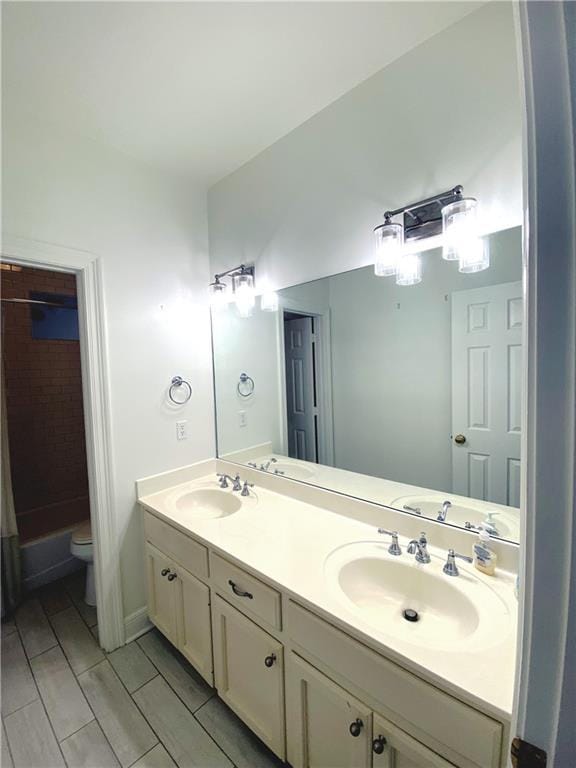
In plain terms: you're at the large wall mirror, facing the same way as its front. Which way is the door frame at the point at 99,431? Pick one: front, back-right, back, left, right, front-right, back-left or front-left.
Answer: front-right

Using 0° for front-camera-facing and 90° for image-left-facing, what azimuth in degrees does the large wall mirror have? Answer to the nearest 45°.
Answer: approximately 45°

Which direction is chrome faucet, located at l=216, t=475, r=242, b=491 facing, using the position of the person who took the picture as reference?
facing the viewer and to the left of the viewer
